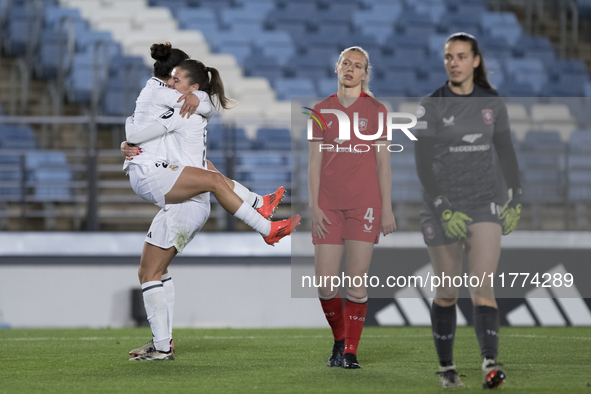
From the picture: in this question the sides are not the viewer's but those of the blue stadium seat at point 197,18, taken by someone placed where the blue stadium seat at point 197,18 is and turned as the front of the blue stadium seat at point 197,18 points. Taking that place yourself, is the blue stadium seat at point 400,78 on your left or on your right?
on your left

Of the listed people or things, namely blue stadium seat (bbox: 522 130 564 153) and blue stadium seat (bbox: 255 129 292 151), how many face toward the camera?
2

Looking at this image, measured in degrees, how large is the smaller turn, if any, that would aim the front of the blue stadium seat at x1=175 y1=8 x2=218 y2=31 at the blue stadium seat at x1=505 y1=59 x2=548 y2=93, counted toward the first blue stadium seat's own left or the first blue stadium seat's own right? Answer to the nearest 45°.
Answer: approximately 90° to the first blue stadium seat's own left

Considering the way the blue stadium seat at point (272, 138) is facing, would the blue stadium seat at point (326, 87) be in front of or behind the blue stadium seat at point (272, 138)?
behind

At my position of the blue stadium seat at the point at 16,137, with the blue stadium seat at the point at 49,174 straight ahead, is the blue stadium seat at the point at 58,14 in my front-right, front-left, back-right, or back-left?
back-left

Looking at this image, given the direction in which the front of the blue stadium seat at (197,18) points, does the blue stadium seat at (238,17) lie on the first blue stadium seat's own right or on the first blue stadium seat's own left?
on the first blue stadium seat's own left

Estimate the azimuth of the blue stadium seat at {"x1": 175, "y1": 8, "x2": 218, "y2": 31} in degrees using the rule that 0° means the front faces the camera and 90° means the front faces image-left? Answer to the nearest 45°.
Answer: approximately 0°

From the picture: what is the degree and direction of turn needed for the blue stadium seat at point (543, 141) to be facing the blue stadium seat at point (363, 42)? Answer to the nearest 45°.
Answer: approximately 135° to its right
